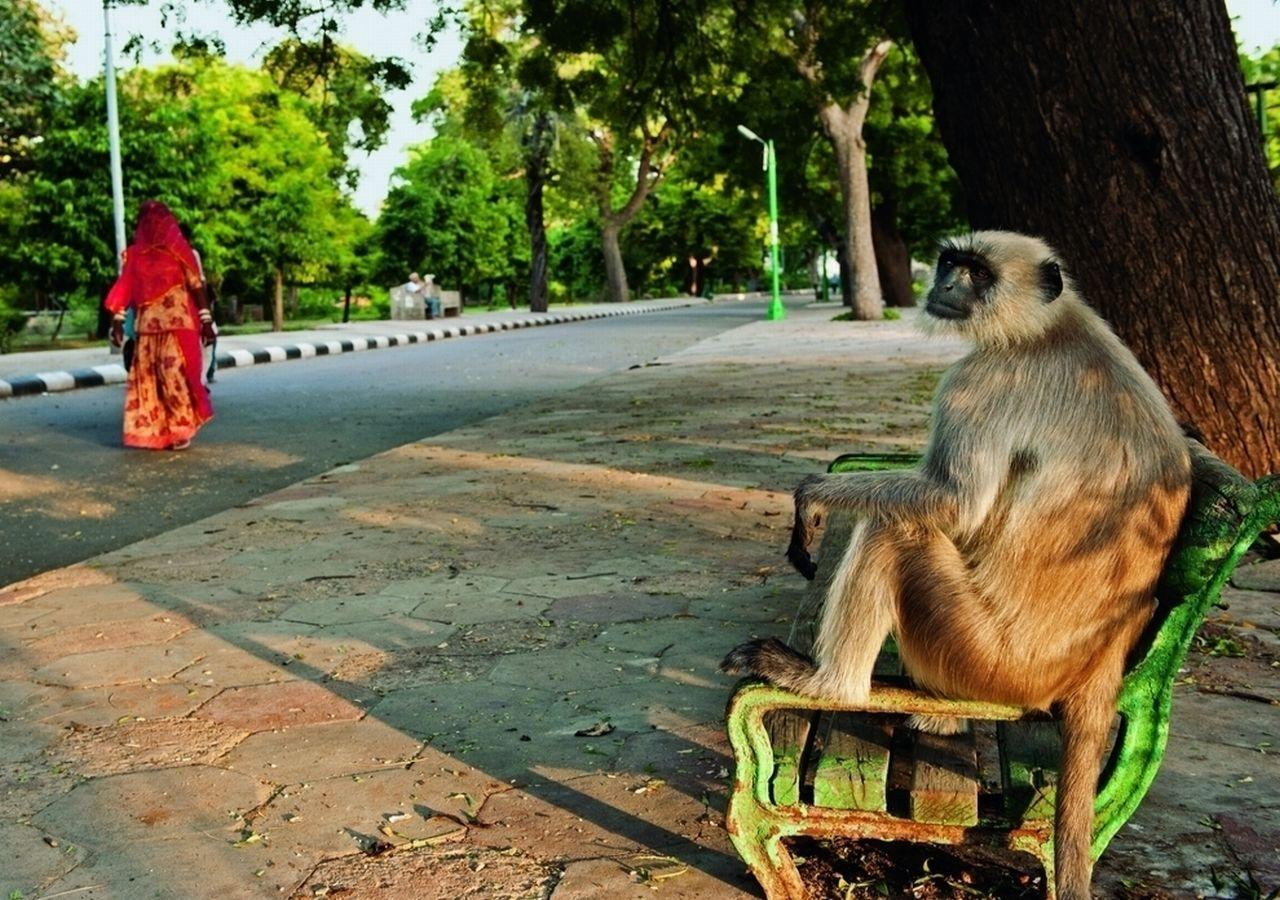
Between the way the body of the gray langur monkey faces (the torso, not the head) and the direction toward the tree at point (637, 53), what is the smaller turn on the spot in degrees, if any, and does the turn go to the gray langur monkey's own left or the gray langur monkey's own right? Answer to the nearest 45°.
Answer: approximately 90° to the gray langur monkey's own right

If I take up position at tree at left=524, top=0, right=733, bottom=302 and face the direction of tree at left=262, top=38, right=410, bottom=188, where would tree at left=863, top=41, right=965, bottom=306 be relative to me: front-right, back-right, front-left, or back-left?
back-right

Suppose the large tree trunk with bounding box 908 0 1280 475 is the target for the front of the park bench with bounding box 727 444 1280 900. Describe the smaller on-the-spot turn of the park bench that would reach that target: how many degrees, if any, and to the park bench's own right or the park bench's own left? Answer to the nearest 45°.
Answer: approximately 90° to the park bench's own right

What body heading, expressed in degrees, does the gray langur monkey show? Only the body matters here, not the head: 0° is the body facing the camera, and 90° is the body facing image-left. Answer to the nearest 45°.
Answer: approximately 90°

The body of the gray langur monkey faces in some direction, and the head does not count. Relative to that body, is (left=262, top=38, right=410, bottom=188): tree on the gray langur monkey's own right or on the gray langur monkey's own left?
on the gray langur monkey's own right

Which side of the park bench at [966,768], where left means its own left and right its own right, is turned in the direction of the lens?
left
